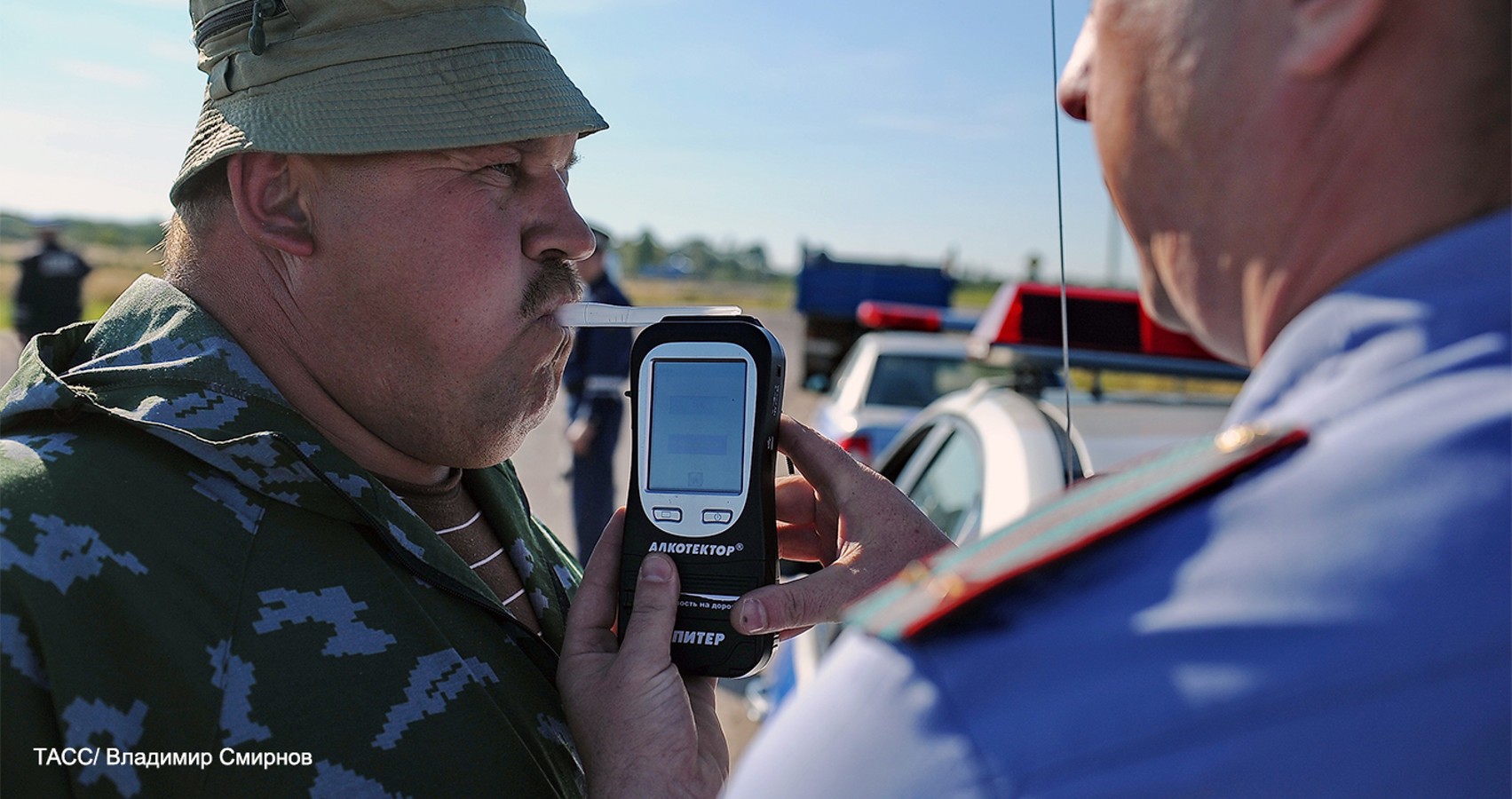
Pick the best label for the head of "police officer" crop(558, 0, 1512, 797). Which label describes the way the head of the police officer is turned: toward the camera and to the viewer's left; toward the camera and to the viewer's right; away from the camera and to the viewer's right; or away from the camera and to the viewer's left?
away from the camera and to the viewer's left

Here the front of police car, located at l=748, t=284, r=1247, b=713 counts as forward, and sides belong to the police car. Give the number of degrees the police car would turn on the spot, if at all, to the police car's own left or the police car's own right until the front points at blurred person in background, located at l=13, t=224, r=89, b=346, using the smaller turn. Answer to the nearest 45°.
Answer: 0° — it already faces them

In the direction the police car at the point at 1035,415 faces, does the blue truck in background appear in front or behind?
in front

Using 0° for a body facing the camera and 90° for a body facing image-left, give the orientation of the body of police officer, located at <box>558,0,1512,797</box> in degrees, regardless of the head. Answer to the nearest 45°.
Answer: approximately 135°

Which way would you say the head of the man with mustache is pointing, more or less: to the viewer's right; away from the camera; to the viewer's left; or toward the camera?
to the viewer's right

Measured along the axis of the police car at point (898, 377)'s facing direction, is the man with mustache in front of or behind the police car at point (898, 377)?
behind

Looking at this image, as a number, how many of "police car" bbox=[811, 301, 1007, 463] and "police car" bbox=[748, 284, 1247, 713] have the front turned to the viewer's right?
0

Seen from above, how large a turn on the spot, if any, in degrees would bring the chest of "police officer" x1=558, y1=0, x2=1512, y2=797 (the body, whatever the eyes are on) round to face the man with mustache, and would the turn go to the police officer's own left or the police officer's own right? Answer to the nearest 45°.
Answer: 0° — they already face them

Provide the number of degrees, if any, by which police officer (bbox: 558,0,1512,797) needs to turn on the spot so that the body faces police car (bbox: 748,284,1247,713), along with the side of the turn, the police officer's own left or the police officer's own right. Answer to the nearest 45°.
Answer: approximately 45° to the police officer's own right

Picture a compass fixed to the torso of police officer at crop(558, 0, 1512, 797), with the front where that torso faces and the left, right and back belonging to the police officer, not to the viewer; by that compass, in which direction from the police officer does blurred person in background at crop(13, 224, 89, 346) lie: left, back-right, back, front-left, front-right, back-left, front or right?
front

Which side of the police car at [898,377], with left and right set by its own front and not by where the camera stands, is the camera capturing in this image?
back

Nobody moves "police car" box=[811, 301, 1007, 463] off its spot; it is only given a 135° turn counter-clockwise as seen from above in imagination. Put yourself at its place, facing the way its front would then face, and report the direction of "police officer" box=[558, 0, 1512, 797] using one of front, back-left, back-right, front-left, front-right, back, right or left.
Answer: front-left

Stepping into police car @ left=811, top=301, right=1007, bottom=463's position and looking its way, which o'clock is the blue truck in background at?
The blue truck in background is roughly at 12 o'clock from the police car.

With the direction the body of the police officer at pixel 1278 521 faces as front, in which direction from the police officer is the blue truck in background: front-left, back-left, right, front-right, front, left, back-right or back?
front-right

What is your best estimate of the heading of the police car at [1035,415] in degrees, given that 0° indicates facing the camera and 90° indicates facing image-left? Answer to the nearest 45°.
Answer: approximately 135°
